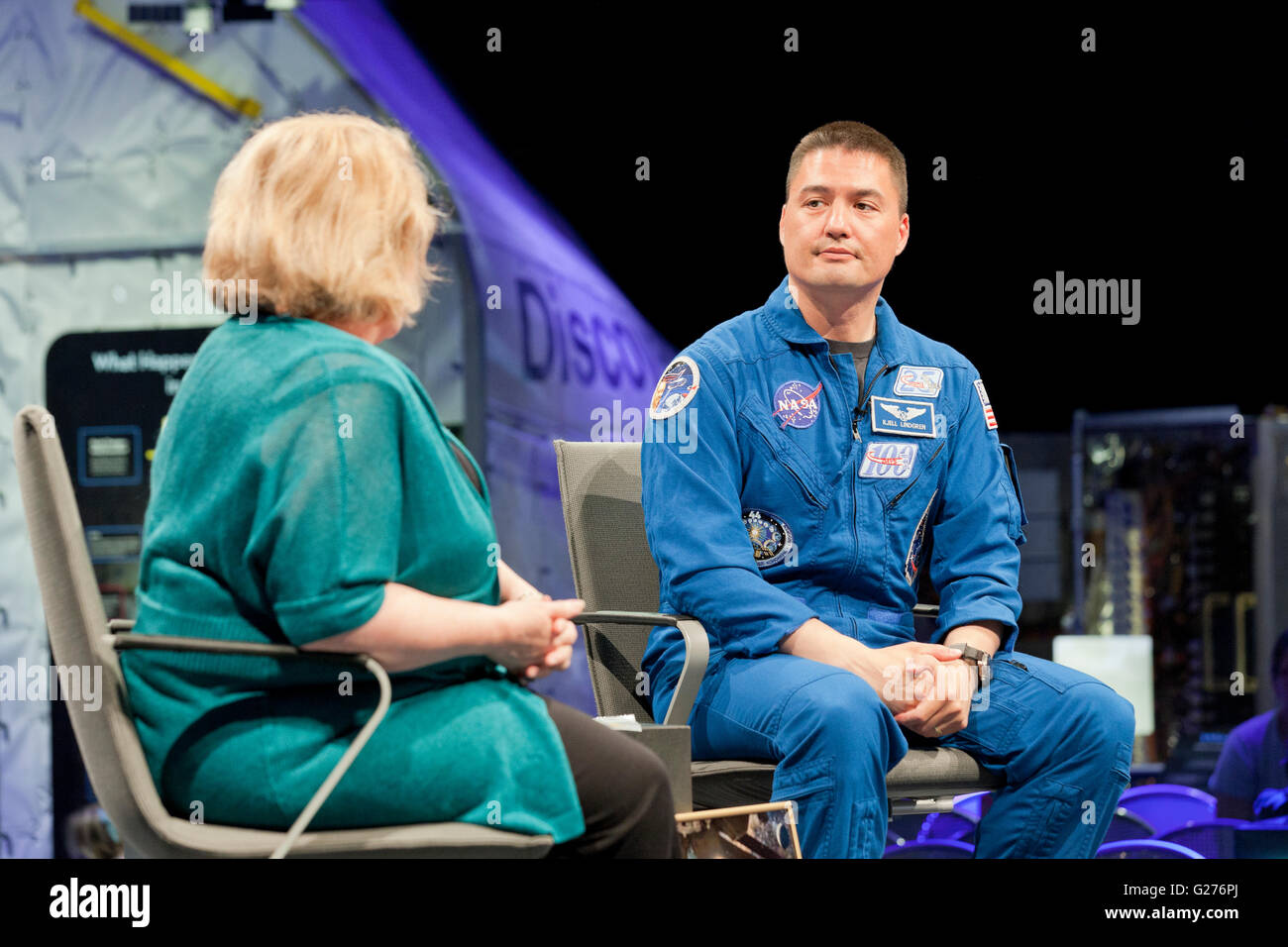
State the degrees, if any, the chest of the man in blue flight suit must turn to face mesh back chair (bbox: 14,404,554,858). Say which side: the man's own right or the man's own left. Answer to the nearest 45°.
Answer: approximately 90° to the man's own right

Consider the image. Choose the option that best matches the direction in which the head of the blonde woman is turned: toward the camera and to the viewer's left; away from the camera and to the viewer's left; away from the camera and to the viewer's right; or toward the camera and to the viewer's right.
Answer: away from the camera and to the viewer's right

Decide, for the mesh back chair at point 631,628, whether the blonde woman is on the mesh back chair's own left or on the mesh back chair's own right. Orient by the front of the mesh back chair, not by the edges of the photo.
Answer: on the mesh back chair's own right

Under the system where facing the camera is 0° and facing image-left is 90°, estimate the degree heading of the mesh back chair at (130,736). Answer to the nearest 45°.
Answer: approximately 270°
